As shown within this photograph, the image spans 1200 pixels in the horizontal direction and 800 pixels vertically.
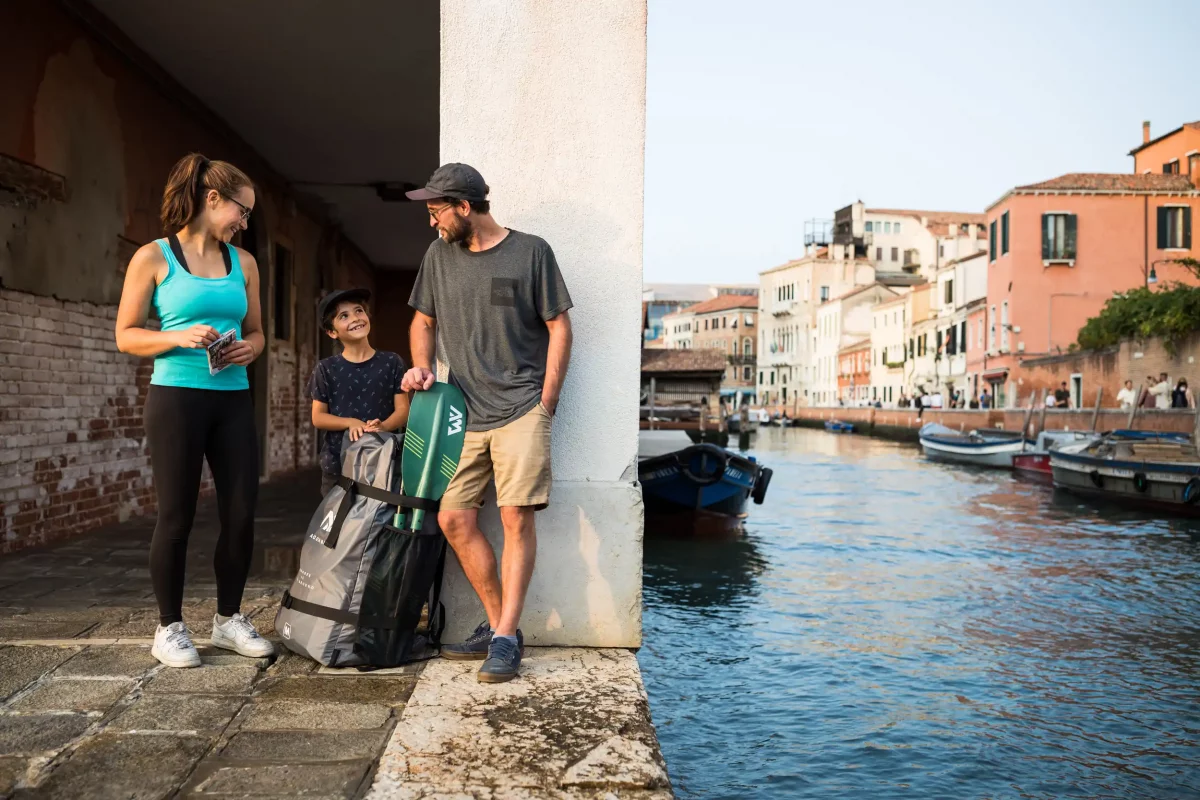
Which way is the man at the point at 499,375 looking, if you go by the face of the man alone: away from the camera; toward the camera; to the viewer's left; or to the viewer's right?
to the viewer's left

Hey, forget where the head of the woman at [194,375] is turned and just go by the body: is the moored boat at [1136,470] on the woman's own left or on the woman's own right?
on the woman's own left

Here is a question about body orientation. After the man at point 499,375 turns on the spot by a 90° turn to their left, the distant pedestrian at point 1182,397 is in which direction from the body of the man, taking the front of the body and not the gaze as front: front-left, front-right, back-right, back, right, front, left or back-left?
left

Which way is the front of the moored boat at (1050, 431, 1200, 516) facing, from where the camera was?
facing away from the viewer and to the left of the viewer

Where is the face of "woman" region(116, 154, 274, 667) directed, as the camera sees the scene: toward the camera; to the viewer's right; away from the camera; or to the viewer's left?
to the viewer's right

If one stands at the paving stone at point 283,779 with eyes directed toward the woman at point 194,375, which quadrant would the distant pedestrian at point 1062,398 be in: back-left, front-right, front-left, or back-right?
front-right

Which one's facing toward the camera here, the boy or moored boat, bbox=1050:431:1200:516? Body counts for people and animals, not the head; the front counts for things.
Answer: the boy

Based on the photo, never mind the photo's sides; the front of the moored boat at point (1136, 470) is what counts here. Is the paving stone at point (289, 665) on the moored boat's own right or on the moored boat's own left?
on the moored boat's own left

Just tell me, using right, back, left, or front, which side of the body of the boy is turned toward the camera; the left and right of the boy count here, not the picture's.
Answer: front

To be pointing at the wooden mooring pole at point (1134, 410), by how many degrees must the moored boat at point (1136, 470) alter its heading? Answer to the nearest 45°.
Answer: approximately 45° to its right

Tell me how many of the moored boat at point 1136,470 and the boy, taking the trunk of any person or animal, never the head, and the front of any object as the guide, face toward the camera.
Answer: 1

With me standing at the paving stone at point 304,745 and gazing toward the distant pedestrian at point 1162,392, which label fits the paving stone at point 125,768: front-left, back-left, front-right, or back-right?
back-left

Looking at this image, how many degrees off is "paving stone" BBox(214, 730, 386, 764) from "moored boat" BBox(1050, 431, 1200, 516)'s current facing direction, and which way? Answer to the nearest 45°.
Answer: approximately 135° to its left

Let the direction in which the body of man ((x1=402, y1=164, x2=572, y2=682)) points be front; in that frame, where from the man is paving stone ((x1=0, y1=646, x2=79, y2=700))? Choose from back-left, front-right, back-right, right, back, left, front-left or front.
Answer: front-right
